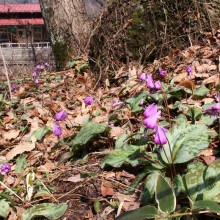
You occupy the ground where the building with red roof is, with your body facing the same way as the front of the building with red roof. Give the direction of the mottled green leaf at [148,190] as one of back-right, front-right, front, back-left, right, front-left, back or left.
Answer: front

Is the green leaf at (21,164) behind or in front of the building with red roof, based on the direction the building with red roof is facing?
in front

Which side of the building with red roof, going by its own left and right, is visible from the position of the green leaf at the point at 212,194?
front

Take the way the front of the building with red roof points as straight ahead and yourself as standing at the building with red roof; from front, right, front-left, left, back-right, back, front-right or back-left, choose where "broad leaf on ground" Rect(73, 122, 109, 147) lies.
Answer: front

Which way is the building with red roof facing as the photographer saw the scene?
facing the viewer

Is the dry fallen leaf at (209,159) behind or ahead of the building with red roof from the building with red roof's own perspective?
ahead

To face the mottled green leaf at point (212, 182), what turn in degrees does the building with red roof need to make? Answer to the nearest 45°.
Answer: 0° — it already faces it

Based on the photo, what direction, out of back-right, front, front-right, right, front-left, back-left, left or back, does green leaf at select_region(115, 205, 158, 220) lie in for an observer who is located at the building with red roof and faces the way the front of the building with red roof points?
front

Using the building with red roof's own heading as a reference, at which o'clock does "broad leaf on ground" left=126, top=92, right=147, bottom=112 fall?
The broad leaf on ground is roughly at 12 o'clock from the building with red roof.

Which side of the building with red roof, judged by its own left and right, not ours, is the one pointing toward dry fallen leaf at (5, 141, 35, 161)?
front

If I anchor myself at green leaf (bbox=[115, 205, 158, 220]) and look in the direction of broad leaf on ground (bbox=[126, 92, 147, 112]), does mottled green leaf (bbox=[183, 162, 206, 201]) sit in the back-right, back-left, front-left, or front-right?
front-right

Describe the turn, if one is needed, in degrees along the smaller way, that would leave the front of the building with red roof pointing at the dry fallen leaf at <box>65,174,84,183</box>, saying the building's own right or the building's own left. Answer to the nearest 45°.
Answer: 0° — it already faces it

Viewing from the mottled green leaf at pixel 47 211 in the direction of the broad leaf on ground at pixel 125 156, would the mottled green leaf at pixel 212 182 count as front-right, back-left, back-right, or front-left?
front-right

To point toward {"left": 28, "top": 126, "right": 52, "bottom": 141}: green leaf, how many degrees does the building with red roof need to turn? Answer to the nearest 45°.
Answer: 0° — it already faces it

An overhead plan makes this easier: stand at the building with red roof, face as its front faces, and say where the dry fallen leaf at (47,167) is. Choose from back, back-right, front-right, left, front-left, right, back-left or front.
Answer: front

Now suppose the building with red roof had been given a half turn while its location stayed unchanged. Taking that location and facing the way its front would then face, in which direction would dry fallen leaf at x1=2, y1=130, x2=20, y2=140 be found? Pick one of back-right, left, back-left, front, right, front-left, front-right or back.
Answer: back
